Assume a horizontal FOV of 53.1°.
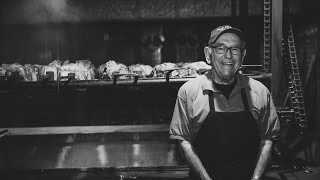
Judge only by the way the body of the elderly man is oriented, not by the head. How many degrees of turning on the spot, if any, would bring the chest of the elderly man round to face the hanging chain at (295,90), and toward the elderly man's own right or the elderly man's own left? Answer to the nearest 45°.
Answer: approximately 135° to the elderly man's own left

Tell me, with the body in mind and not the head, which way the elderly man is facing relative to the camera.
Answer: toward the camera

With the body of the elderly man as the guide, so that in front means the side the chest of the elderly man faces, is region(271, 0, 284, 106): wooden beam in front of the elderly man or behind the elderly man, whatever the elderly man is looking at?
behind

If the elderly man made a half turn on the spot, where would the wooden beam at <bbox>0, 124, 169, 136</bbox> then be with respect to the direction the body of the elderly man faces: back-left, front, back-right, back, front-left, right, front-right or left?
front-left

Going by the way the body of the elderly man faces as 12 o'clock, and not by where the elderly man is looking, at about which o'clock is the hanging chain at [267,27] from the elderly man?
The hanging chain is roughly at 7 o'clock from the elderly man.
